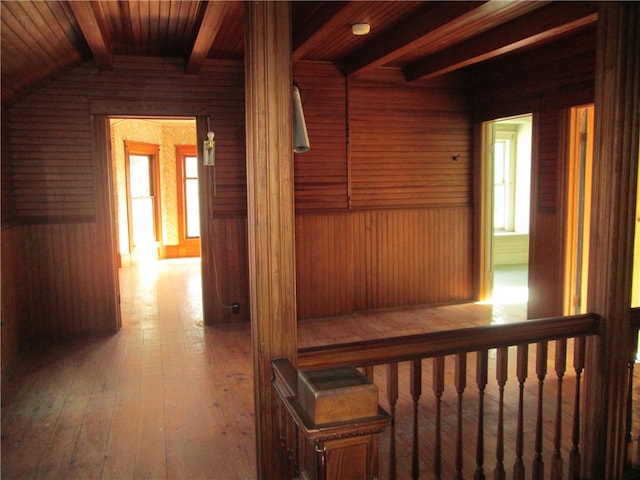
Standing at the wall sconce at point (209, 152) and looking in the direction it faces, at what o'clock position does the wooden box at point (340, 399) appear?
The wooden box is roughly at 12 o'clock from the wall sconce.

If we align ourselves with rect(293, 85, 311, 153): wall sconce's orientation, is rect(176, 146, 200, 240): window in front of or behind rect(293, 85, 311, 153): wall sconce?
behind

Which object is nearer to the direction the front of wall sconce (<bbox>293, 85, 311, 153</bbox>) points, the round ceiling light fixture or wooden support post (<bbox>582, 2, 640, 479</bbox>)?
the wooden support post

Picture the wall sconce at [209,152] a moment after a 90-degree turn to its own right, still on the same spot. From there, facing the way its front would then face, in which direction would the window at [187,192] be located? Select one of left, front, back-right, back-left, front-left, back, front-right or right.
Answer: right

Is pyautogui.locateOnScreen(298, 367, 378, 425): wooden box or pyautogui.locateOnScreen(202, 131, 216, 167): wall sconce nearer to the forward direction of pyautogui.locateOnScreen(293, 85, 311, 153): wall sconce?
the wooden box
